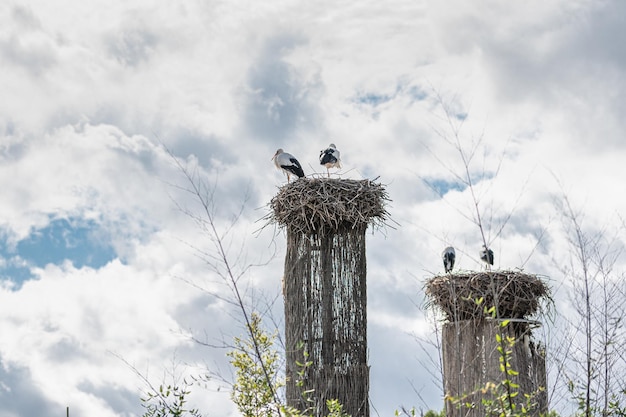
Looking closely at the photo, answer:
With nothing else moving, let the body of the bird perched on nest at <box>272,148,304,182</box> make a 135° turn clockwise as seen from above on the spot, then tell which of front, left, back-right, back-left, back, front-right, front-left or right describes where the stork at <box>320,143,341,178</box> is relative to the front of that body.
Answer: front

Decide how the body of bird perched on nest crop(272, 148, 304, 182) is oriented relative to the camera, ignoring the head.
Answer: to the viewer's left

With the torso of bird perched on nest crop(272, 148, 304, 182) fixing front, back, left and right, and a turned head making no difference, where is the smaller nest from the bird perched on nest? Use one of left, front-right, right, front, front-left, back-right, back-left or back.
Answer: back

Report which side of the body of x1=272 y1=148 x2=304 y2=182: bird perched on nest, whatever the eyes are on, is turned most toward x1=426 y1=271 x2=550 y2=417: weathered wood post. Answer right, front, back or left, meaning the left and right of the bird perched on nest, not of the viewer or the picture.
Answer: back
